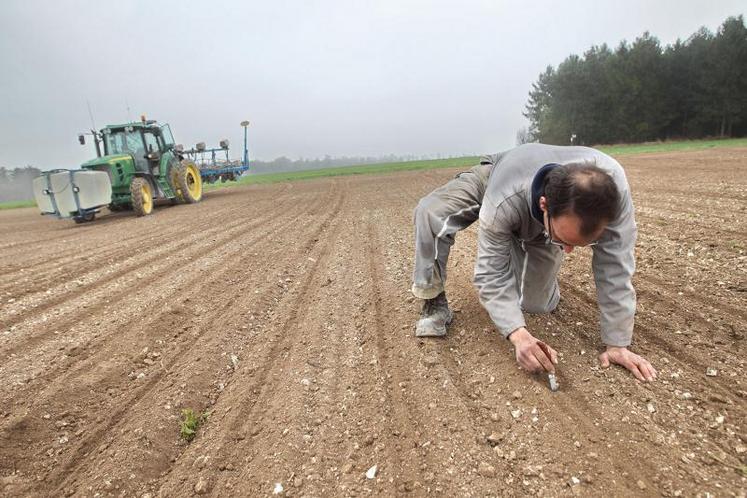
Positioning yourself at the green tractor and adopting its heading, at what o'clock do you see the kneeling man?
The kneeling man is roughly at 10 o'clock from the green tractor.

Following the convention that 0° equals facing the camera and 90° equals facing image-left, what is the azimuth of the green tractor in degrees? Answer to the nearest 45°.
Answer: approximately 45°
